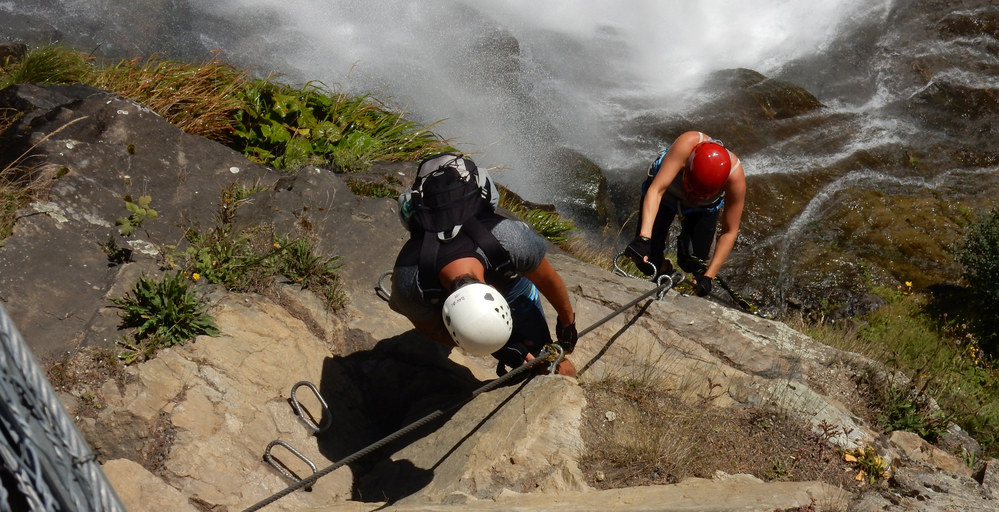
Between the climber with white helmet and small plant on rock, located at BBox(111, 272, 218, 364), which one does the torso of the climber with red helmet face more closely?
the climber with white helmet

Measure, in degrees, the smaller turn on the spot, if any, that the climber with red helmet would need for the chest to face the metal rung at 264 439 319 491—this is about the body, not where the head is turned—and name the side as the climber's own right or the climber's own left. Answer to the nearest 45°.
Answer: approximately 45° to the climber's own right

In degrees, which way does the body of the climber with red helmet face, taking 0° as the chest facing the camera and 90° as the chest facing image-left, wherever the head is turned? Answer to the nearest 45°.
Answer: approximately 0°

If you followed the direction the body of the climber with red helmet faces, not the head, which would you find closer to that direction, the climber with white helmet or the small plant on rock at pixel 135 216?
the climber with white helmet

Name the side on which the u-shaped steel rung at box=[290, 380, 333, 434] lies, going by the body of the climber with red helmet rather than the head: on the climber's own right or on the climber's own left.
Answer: on the climber's own right

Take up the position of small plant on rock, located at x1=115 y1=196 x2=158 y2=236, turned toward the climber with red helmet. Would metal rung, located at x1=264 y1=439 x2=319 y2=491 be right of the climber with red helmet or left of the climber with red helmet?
right

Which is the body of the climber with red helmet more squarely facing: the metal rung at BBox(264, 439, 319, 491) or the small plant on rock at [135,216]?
the metal rung

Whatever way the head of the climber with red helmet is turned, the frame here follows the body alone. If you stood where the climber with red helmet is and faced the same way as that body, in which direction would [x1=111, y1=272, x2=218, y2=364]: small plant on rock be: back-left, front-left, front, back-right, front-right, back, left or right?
front-right
